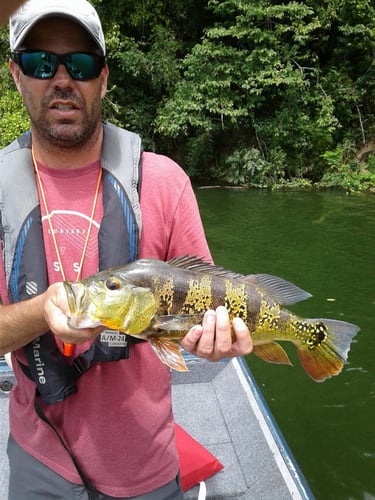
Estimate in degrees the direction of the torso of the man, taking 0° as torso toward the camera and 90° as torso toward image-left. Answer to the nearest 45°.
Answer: approximately 0°
